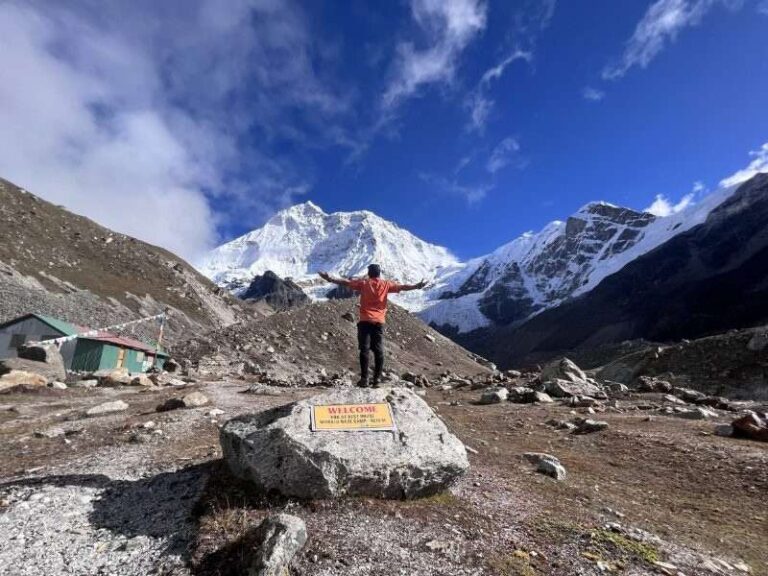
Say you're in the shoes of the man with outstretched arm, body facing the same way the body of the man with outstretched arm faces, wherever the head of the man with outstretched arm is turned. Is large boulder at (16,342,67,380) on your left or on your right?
on your left

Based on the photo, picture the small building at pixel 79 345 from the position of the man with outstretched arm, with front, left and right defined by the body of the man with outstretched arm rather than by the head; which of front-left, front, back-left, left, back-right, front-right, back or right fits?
front-left

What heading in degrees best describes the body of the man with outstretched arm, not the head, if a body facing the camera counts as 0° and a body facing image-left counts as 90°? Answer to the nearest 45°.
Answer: approximately 180°

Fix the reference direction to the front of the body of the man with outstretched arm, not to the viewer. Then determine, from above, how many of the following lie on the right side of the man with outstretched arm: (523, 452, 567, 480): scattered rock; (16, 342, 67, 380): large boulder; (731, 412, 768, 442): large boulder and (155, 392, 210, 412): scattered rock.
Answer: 2

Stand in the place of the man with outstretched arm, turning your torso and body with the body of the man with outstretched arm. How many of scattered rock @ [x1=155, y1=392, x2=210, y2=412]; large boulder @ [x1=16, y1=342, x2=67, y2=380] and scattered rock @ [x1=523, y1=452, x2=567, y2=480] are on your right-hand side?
1

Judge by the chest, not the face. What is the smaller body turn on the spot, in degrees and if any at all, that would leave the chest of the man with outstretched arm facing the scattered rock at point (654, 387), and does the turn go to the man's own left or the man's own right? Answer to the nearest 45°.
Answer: approximately 45° to the man's own right

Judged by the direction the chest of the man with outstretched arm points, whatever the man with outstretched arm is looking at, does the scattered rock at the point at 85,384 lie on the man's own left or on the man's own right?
on the man's own left

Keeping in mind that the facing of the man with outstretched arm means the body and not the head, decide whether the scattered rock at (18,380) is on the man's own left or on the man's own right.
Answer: on the man's own left

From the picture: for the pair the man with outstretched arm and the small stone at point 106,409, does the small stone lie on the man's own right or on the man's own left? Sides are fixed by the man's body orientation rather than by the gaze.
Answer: on the man's own left

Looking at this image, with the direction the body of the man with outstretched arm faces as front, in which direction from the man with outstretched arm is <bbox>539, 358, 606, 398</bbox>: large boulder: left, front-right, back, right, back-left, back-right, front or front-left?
front-right

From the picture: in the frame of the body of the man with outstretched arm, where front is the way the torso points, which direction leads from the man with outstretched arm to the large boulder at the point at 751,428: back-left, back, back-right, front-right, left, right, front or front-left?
right

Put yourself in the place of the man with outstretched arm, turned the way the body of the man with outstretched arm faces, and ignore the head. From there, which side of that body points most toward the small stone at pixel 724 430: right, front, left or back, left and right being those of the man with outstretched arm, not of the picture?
right
